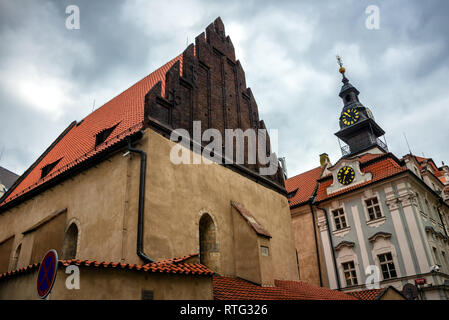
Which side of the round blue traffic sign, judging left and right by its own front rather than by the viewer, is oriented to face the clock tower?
back

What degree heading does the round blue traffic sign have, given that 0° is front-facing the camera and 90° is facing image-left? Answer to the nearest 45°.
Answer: approximately 45°
